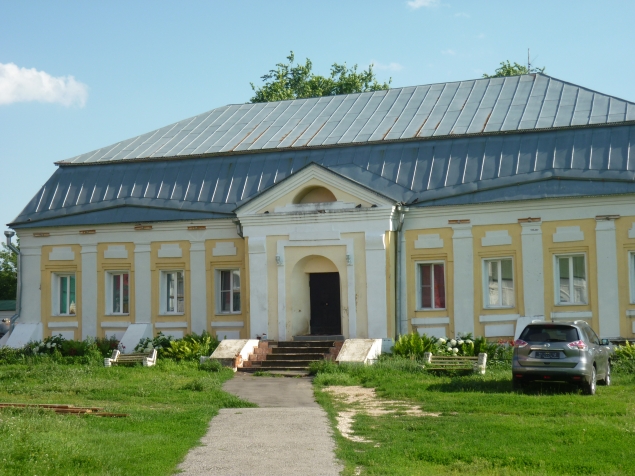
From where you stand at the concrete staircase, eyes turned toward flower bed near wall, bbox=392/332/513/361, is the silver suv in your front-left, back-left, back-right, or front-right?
front-right

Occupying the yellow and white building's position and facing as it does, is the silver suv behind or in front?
in front

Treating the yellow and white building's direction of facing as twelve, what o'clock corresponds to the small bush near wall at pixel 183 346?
The small bush near wall is roughly at 3 o'clock from the yellow and white building.

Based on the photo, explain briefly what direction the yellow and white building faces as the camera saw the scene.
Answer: facing the viewer
